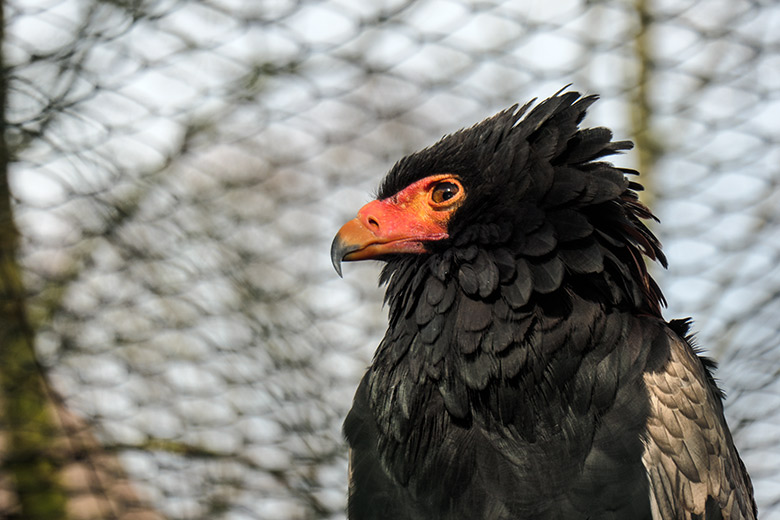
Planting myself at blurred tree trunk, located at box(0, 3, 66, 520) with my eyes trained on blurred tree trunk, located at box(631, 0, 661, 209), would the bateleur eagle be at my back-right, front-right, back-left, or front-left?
front-right

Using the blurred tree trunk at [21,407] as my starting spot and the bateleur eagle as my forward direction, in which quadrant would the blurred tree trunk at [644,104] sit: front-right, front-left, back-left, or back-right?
front-left

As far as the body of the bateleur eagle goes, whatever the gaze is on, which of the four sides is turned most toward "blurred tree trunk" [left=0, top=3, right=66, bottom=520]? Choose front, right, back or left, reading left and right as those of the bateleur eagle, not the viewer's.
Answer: right

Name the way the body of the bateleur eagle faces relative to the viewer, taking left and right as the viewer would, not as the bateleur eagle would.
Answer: facing the viewer and to the left of the viewer
